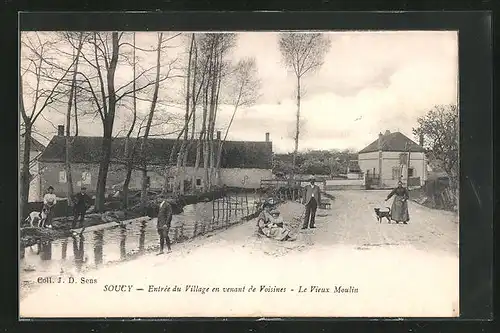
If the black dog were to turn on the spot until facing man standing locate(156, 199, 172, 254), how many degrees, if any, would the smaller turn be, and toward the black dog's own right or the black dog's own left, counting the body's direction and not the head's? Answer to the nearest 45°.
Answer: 0° — it already faces them

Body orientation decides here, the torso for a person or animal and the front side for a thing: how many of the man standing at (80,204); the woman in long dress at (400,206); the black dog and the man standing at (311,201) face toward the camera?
3

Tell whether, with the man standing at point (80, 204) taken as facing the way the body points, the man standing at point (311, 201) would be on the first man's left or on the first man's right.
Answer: on the first man's left

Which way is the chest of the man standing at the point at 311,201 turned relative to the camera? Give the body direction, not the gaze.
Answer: toward the camera

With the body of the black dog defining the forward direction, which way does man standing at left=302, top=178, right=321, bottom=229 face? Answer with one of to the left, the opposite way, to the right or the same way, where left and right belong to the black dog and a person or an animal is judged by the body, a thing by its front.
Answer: to the left

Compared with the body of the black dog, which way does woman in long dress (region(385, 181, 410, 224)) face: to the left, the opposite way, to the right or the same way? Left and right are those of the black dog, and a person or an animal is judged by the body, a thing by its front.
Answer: to the left

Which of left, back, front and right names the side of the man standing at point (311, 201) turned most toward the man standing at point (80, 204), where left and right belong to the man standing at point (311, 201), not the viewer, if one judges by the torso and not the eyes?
right

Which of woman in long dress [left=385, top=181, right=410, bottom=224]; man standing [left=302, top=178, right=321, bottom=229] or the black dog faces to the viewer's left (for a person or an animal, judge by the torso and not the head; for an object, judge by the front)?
the black dog

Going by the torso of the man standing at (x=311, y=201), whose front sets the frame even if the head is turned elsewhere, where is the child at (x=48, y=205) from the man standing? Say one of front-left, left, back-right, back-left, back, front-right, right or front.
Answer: right

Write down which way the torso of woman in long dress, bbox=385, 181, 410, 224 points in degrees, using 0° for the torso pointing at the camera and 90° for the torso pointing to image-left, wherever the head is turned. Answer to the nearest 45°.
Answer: approximately 0°

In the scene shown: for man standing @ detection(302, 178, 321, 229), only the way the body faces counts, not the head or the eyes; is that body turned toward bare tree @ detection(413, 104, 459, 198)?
no

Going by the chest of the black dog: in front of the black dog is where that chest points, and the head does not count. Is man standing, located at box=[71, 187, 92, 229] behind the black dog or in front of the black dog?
in front

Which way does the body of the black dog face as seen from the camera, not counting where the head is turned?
to the viewer's left

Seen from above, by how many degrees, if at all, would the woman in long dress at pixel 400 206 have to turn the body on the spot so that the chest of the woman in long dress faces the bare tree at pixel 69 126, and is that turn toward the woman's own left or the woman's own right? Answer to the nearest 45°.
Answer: approximately 90° to the woman's own right

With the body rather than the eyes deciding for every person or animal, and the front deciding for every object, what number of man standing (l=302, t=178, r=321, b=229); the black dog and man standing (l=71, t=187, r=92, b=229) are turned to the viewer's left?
1

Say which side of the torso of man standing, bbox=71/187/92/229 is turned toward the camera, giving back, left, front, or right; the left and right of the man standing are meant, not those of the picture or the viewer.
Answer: front
